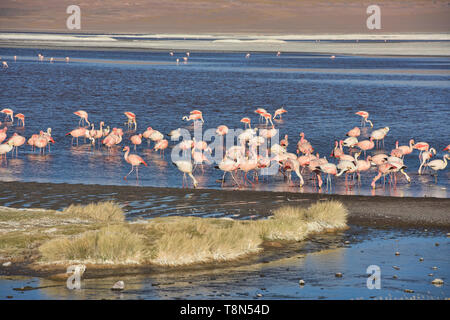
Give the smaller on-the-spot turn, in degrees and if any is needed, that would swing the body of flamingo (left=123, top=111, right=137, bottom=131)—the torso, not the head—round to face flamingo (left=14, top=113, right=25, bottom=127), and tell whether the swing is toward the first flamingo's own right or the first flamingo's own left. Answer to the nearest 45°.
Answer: approximately 180°

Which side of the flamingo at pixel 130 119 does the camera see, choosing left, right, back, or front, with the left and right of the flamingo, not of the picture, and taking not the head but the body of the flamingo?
right
